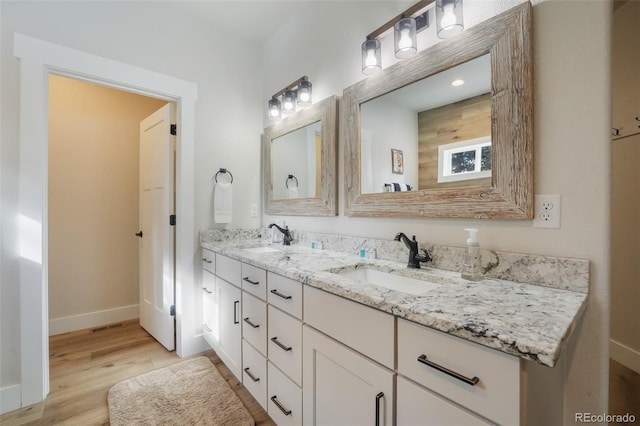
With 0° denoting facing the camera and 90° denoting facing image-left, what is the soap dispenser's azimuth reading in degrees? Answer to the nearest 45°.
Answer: approximately 90°

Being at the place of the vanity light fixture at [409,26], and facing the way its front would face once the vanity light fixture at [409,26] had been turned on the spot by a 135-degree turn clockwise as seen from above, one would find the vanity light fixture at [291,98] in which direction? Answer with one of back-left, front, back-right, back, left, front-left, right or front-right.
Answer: front-left

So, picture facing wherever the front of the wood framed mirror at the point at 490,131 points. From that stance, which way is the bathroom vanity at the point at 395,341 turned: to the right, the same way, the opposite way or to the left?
the same way

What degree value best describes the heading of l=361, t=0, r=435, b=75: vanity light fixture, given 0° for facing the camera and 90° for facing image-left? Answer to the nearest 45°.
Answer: approximately 45°

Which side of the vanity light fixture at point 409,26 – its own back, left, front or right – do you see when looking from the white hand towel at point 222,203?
right

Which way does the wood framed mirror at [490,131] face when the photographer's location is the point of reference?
facing the viewer and to the left of the viewer

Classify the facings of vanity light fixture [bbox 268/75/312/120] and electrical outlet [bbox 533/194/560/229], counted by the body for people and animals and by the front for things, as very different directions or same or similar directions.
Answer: same or similar directions

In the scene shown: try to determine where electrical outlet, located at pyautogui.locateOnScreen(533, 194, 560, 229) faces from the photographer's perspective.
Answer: facing the viewer
